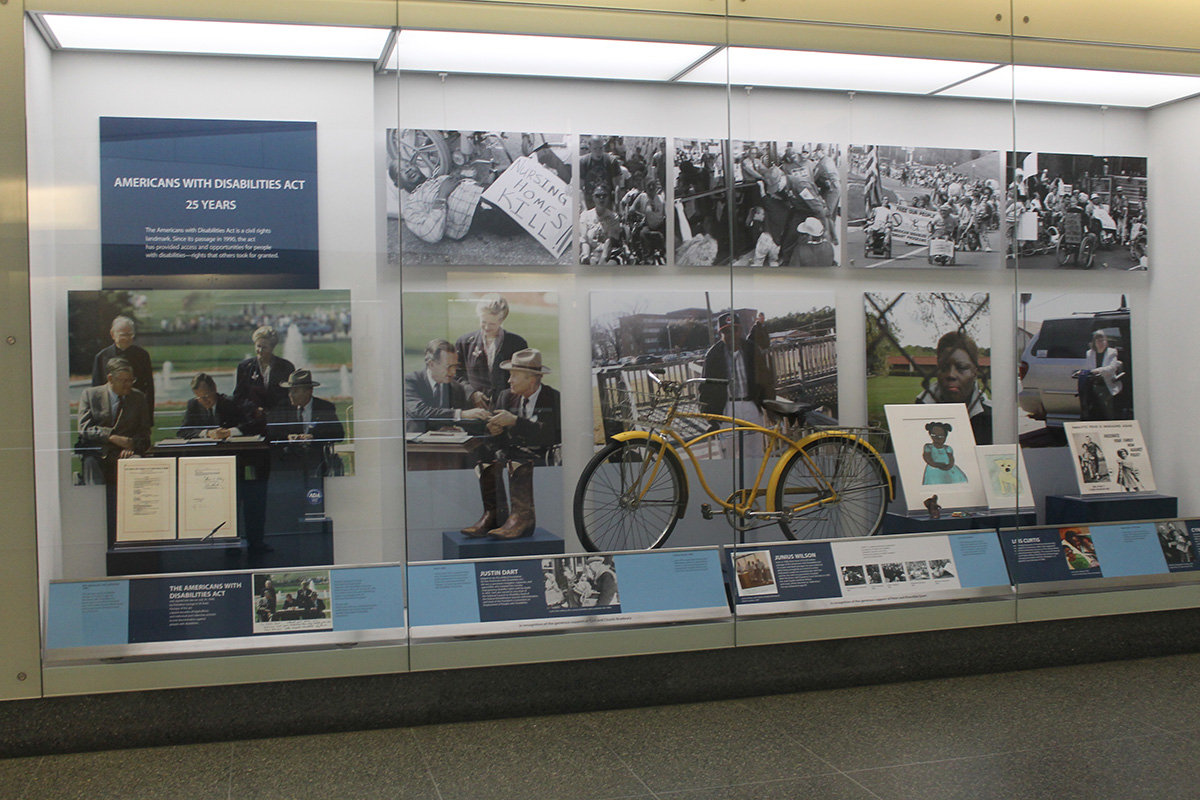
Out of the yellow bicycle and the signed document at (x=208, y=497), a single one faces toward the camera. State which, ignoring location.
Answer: the signed document

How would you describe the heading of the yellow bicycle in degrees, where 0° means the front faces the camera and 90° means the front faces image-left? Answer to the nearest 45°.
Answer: approximately 90°

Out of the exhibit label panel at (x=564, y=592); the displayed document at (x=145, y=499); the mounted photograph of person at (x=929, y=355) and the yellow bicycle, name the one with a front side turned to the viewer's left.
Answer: the yellow bicycle

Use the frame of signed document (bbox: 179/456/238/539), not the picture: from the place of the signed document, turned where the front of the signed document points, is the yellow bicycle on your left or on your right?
on your left

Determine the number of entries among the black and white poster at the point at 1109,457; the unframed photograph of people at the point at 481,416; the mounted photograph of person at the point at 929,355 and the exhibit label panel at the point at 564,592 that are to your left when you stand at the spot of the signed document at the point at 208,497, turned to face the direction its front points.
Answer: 4

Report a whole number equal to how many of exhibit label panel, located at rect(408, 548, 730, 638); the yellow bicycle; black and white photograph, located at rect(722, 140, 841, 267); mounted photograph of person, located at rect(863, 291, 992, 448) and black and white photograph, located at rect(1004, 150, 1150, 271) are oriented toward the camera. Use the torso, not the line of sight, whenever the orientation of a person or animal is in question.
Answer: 4

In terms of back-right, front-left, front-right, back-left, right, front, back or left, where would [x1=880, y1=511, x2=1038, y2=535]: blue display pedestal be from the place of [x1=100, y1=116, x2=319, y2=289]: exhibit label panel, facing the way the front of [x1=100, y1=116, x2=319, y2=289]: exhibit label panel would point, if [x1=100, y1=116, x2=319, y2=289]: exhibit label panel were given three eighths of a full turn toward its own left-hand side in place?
front-right

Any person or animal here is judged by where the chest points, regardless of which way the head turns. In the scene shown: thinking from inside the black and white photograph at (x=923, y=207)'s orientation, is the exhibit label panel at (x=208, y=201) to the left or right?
on its right

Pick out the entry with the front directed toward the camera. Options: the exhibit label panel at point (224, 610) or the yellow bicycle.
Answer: the exhibit label panel

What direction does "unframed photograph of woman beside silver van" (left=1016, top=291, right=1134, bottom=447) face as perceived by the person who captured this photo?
facing the viewer

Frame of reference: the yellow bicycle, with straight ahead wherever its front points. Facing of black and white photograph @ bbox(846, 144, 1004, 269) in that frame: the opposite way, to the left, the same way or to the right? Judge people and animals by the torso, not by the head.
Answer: to the left

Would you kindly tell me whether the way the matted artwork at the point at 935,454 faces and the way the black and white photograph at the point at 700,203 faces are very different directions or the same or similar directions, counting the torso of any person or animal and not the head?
same or similar directions

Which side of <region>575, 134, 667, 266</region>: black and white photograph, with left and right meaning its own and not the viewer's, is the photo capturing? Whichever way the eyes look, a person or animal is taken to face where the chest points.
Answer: front

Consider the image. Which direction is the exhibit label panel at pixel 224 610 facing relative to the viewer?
toward the camera
